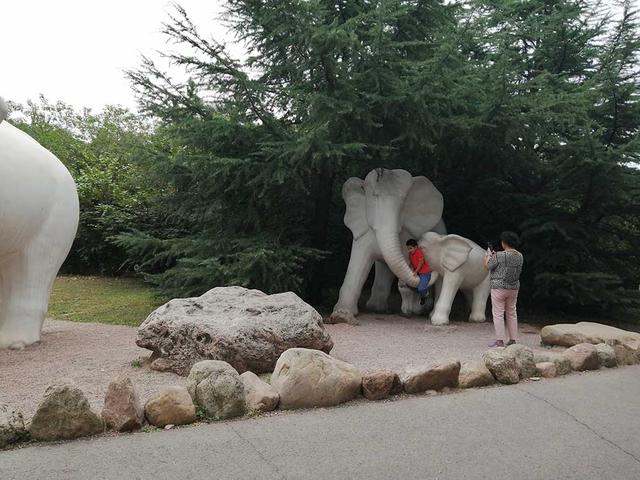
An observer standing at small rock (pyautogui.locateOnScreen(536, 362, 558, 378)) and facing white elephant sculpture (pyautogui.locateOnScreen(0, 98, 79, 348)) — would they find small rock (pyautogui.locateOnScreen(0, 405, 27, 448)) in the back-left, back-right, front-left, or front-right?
front-left

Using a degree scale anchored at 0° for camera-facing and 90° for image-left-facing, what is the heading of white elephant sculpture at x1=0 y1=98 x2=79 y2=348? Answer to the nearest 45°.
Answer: approximately 90°

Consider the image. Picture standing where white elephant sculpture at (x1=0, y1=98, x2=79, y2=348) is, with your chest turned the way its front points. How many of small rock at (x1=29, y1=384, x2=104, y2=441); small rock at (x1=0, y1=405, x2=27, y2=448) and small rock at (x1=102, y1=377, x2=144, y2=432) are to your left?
3

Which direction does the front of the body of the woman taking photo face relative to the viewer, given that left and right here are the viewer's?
facing away from the viewer and to the left of the viewer

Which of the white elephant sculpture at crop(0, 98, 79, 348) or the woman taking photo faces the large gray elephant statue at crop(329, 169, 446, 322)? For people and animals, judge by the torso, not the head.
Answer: the woman taking photo

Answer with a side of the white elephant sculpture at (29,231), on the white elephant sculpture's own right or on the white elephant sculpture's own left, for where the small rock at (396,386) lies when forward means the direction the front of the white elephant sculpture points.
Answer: on the white elephant sculpture's own left

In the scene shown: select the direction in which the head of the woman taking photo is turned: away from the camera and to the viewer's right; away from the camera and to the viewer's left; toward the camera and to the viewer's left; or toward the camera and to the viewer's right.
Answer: away from the camera and to the viewer's left

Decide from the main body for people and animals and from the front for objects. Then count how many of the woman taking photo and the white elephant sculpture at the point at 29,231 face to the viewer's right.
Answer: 0
